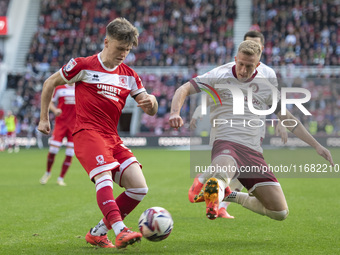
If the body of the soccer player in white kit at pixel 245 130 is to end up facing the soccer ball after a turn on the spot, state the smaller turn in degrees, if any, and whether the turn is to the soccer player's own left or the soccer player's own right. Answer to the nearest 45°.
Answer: approximately 45° to the soccer player's own right

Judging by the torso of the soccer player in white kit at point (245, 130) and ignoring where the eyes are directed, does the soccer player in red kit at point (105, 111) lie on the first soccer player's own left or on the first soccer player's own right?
on the first soccer player's own right

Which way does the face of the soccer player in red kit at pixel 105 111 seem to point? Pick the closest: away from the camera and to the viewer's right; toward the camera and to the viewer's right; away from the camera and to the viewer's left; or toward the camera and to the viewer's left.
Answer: toward the camera and to the viewer's right

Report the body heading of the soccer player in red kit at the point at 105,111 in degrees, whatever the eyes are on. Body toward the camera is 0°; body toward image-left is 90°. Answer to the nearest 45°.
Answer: approximately 315°

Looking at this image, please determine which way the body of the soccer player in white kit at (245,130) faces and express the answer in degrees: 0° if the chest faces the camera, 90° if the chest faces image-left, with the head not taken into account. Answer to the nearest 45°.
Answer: approximately 0°

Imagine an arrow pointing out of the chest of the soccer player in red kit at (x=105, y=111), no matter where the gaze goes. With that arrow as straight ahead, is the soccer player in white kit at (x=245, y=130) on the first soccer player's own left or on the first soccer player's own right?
on the first soccer player's own left
